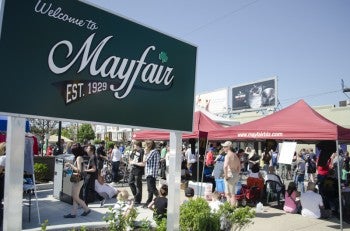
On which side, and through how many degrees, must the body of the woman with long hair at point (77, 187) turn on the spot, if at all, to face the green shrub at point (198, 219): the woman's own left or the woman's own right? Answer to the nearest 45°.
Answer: approximately 135° to the woman's own left

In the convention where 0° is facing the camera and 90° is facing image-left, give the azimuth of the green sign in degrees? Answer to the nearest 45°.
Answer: approximately 315°

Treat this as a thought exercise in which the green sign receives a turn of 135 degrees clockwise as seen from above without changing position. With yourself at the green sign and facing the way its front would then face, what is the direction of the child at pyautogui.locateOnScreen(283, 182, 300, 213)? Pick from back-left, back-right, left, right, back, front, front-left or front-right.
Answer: back-right

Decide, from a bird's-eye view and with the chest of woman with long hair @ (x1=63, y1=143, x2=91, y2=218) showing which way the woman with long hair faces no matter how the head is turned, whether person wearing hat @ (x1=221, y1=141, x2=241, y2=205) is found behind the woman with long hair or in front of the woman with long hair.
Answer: behind

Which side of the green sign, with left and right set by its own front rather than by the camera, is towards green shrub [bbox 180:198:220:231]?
left

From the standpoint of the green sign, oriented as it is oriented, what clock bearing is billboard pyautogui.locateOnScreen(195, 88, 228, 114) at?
The billboard is roughly at 8 o'clock from the green sign.

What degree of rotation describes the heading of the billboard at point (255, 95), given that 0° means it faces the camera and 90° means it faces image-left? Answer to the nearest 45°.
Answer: approximately 45°
